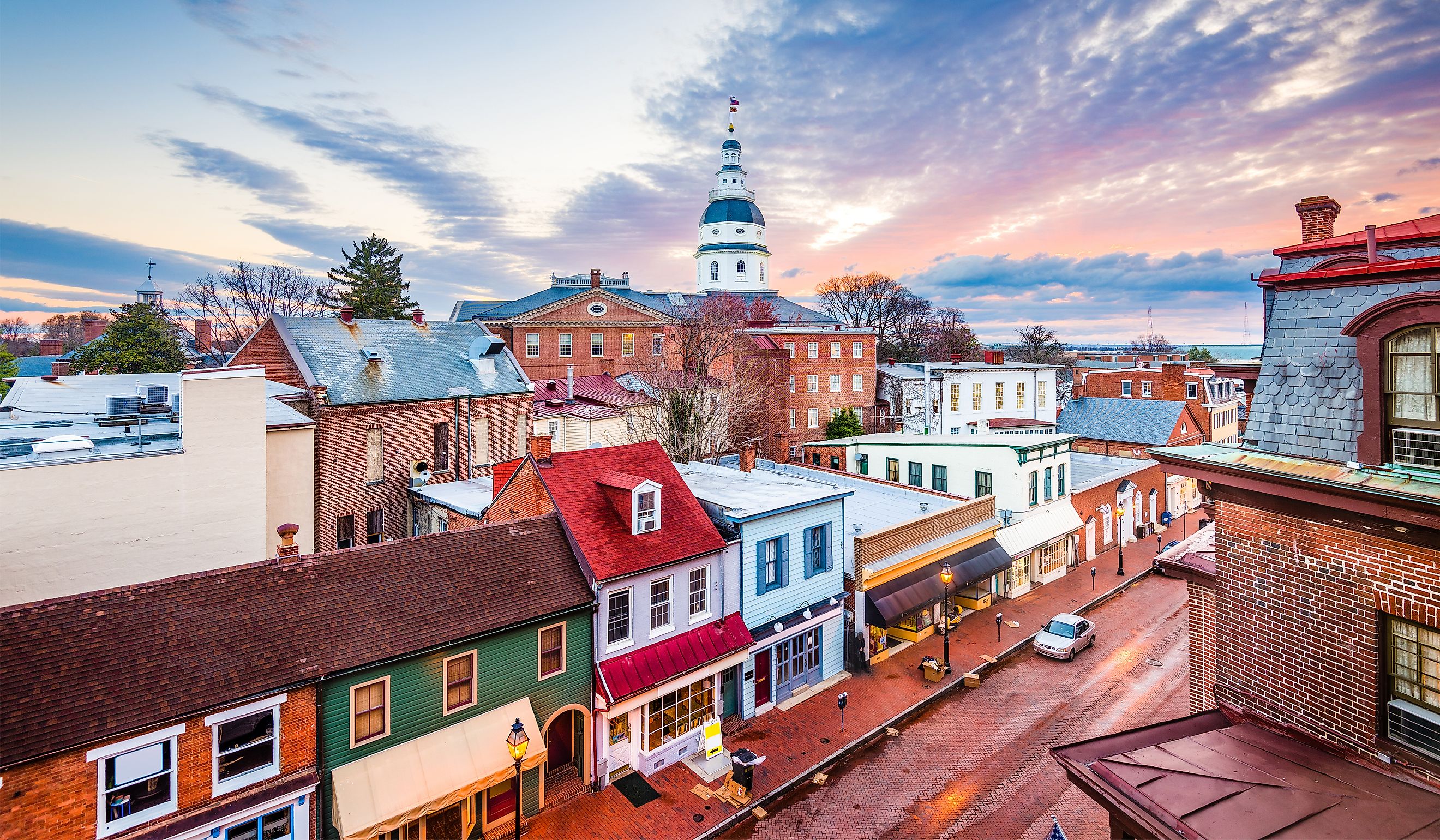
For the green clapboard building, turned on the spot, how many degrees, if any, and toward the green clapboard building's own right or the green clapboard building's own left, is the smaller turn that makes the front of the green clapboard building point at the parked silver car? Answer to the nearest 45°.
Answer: approximately 45° to the green clapboard building's own left

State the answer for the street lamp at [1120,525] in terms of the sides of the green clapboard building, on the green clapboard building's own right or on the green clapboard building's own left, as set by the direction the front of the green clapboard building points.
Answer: on the green clapboard building's own left

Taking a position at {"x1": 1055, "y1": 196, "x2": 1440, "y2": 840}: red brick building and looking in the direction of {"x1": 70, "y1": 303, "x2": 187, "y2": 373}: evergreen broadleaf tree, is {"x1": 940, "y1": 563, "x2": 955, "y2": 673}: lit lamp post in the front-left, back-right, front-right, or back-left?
front-right

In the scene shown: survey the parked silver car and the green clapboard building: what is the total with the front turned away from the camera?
0

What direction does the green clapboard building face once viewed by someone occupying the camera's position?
facing the viewer and to the right of the viewer

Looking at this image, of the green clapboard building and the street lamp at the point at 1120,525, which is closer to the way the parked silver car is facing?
the green clapboard building

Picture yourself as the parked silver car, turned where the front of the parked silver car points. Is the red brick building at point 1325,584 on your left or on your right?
on your left

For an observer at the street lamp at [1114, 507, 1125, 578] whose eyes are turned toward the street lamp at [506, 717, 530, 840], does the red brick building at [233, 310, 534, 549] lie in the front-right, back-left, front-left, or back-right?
front-right

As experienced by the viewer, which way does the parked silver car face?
facing the viewer and to the left of the viewer

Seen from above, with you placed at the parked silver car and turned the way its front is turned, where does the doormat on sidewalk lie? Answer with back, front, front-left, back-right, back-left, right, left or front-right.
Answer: front

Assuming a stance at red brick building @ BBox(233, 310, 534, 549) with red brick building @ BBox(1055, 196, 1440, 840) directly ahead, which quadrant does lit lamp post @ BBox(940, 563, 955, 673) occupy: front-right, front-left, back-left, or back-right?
front-left
